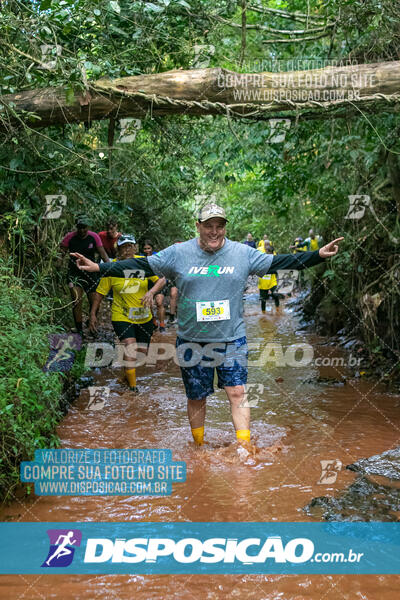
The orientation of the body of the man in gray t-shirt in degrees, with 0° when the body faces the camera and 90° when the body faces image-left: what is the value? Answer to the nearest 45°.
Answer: approximately 0°

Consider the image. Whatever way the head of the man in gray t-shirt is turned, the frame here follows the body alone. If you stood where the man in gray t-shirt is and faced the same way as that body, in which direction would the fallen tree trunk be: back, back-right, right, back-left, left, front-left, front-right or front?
back

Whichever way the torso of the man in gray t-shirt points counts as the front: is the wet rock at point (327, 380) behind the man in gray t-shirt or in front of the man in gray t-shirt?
behind
